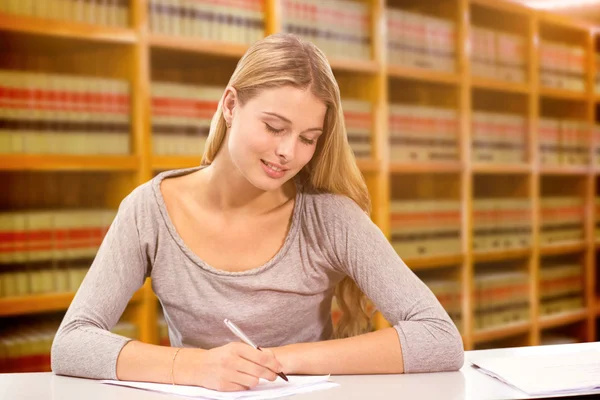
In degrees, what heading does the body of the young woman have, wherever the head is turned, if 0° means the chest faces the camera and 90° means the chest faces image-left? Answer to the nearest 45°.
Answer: approximately 0°

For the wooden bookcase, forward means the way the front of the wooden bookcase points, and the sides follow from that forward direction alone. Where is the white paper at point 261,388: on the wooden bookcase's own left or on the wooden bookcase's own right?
on the wooden bookcase's own right

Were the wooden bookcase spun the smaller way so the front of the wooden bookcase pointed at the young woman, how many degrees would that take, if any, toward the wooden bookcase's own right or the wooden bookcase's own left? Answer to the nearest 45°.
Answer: approximately 45° to the wooden bookcase's own right

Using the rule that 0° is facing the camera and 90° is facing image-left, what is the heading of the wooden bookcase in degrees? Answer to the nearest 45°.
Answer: approximately 315°

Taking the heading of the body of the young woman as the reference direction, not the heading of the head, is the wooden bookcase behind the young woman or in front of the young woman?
behind
